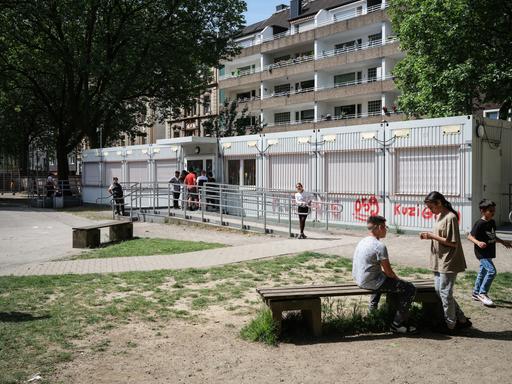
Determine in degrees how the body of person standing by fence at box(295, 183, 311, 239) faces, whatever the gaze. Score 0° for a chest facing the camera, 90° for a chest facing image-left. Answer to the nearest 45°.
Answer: approximately 0°

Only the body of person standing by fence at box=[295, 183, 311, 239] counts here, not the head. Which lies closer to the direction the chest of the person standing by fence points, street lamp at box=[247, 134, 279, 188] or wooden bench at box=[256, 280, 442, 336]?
the wooden bench

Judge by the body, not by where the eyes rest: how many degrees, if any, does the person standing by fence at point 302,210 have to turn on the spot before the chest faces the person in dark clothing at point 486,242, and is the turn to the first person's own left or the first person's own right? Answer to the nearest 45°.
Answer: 0° — they already face them

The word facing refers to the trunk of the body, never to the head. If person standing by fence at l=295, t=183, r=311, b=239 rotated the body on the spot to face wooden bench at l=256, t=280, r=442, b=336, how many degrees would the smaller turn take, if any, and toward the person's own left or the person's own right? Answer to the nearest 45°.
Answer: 0° — they already face it

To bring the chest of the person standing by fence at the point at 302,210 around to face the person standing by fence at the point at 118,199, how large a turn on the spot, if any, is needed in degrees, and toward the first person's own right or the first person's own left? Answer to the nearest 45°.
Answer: approximately 135° to the first person's own right

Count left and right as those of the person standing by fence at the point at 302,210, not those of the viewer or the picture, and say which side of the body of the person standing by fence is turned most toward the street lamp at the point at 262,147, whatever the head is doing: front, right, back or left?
back

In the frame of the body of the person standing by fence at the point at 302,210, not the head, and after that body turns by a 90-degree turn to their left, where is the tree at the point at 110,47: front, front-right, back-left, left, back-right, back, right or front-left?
back-left
